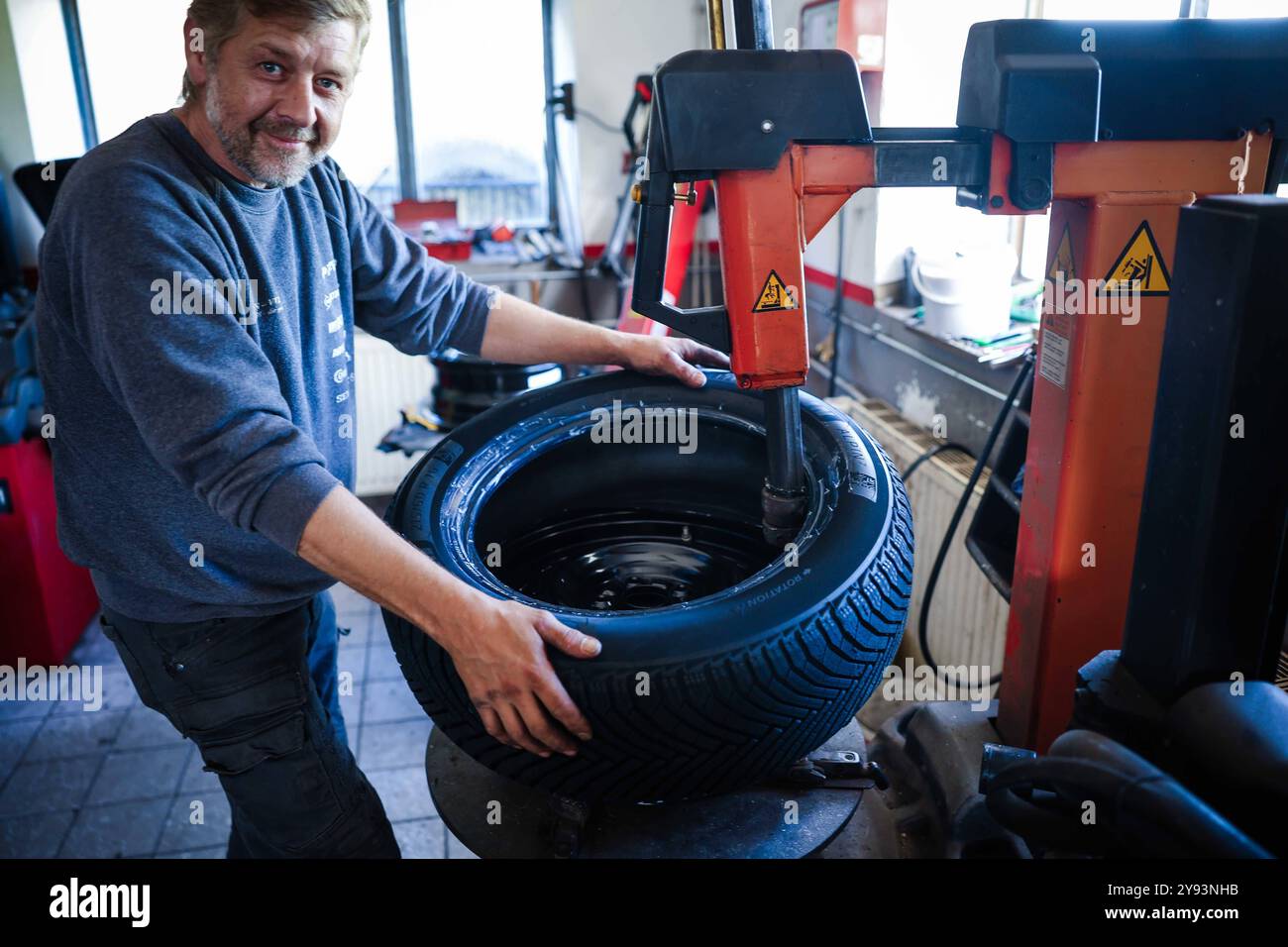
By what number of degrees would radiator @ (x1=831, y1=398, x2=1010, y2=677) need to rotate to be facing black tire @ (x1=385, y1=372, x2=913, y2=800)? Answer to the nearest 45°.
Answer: approximately 45° to its left

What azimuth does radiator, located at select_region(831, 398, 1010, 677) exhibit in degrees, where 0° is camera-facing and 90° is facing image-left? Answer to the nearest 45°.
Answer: approximately 45°

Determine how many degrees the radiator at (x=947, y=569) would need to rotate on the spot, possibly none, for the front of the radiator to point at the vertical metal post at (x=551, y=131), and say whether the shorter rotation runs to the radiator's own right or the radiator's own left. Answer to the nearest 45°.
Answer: approximately 90° to the radiator's own right

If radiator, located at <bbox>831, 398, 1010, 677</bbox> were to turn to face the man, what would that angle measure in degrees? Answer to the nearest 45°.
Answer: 0° — it already faces them

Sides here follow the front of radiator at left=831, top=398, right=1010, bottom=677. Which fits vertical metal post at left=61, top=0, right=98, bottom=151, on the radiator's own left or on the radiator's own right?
on the radiator's own right

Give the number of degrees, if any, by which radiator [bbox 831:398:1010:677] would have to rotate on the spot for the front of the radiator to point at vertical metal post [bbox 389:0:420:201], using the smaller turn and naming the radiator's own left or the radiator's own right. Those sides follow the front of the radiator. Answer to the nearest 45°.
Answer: approximately 90° to the radiator's own right
